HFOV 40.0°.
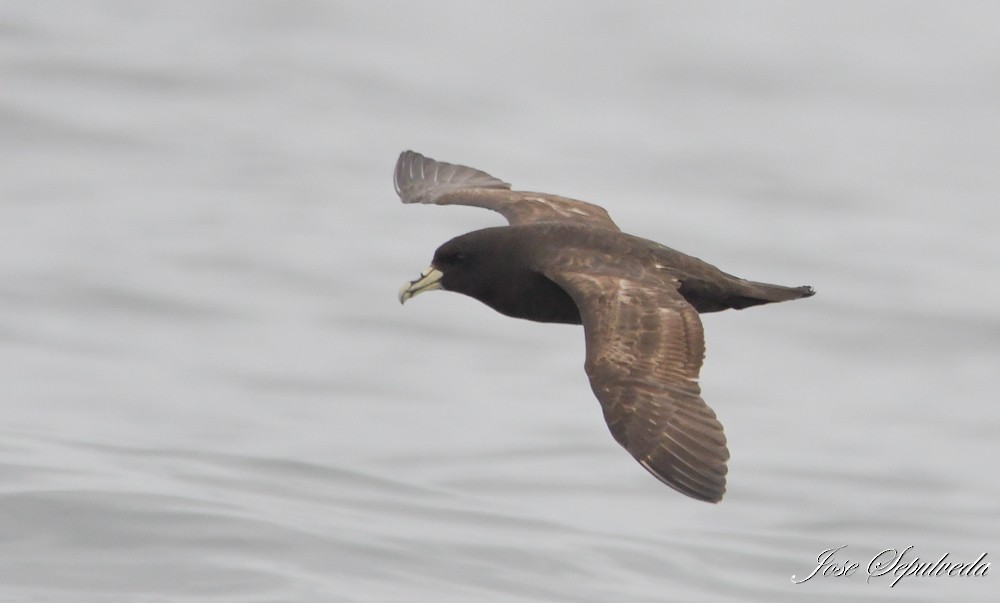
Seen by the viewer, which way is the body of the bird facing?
to the viewer's left
